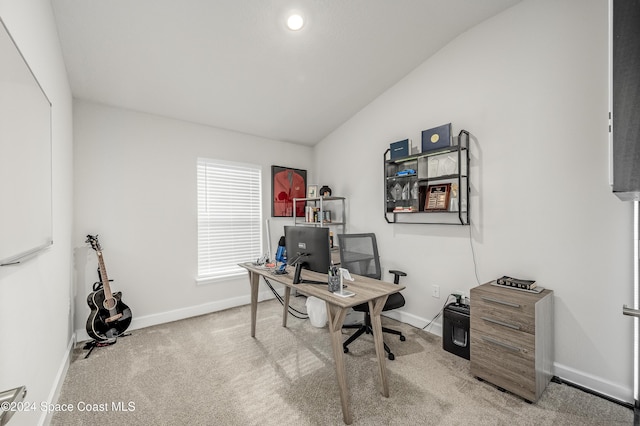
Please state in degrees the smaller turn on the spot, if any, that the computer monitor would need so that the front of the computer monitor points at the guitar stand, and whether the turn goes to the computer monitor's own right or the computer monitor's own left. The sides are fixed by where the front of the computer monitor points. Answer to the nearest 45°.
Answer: approximately 135° to the computer monitor's own left

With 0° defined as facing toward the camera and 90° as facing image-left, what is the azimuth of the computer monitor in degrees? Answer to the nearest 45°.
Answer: approximately 225°

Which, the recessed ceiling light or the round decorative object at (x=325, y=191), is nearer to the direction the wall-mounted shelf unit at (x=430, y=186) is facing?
the recessed ceiling light

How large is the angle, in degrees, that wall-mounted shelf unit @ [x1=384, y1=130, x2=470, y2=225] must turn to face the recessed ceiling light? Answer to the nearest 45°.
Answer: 0° — it already faces it
